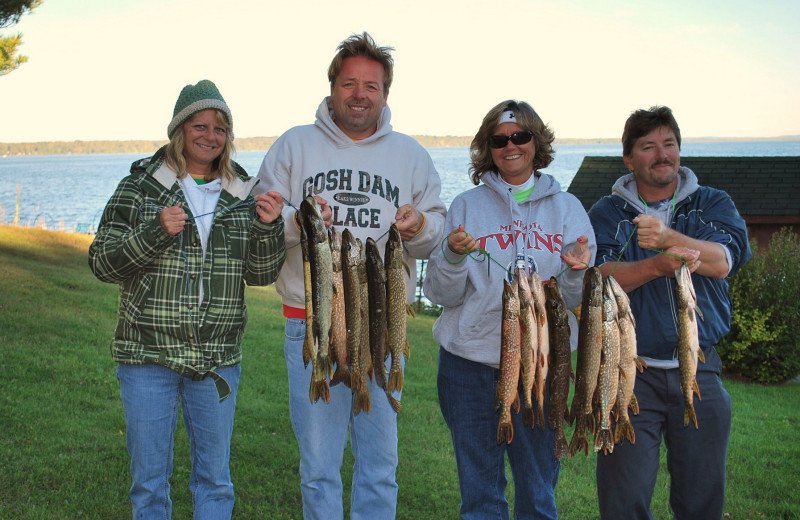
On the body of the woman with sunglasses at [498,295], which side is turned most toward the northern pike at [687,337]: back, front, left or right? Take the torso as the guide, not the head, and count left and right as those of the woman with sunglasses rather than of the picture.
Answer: left

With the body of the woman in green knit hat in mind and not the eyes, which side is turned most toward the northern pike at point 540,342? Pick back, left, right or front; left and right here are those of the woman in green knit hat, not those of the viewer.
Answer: left

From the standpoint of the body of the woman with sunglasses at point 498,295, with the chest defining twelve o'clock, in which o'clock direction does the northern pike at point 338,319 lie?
The northern pike is roughly at 2 o'clock from the woman with sunglasses.

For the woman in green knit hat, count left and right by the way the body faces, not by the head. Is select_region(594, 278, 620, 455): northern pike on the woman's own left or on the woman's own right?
on the woman's own left

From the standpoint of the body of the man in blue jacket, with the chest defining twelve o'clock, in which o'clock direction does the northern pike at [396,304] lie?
The northern pike is roughly at 2 o'clock from the man in blue jacket.

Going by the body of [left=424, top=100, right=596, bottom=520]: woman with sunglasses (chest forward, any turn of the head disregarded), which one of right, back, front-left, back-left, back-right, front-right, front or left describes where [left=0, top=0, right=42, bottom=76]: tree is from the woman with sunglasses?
back-right

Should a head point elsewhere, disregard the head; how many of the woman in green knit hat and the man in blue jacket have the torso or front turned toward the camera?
2

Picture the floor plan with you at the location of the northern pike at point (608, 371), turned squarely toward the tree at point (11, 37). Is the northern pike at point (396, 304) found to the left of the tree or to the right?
left

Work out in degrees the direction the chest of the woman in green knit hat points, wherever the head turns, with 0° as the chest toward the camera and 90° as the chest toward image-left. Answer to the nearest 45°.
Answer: approximately 0°
